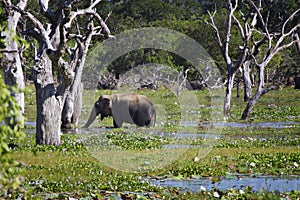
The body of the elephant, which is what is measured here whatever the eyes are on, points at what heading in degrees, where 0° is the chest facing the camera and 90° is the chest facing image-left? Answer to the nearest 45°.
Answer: approximately 90°
